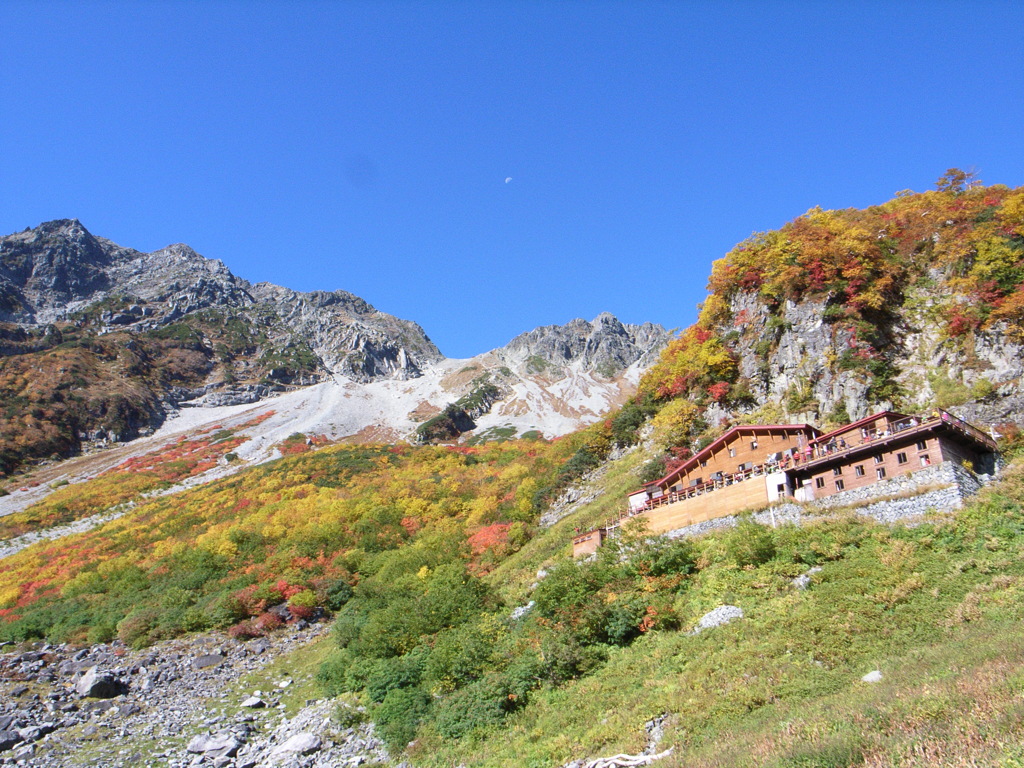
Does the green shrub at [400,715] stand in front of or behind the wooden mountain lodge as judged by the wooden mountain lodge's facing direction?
in front

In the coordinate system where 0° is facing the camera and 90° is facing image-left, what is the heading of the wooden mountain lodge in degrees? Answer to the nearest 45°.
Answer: approximately 45°

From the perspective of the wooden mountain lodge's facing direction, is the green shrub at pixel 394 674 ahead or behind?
ahead

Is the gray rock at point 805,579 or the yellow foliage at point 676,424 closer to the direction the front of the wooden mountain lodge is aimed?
the gray rock

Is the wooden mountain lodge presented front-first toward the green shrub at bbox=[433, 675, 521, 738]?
yes

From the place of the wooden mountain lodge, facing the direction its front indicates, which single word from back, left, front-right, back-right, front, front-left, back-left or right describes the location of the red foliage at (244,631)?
front-right

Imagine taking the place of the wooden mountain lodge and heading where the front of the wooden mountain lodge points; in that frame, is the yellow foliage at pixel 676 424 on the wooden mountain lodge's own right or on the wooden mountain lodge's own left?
on the wooden mountain lodge's own right

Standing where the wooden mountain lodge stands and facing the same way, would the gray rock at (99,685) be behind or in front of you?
in front

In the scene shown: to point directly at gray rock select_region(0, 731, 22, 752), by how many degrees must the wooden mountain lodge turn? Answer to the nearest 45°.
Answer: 0° — it already faces it

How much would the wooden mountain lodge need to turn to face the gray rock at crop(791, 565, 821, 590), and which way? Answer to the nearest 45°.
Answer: approximately 45° to its left

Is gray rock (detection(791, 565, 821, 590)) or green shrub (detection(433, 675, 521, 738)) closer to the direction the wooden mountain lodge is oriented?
the green shrub

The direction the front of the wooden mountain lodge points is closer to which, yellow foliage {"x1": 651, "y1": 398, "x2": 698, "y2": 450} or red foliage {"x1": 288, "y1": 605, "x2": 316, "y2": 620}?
the red foliage
